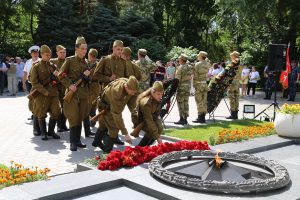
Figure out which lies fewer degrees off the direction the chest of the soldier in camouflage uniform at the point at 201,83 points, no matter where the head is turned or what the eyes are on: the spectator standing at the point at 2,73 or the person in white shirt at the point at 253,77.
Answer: the spectator standing

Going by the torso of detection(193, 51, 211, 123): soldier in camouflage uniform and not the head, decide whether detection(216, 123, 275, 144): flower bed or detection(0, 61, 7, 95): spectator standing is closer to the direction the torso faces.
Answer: the spectator standing

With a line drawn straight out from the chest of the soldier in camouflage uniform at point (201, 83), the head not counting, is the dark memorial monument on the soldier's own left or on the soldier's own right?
on the soldier's own left

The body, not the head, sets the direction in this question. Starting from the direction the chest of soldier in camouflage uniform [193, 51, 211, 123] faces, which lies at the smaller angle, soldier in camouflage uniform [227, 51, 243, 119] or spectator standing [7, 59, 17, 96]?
the spectator standing

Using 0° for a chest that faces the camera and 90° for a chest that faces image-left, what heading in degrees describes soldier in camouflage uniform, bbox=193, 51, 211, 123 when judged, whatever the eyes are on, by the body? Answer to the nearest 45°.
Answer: approximately 90°

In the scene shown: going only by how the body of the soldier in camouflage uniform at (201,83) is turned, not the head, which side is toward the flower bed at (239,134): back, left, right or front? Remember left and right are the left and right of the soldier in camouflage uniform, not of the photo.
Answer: left

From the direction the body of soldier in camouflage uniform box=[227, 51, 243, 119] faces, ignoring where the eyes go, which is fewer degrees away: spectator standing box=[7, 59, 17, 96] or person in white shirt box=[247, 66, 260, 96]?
the spectator standing
